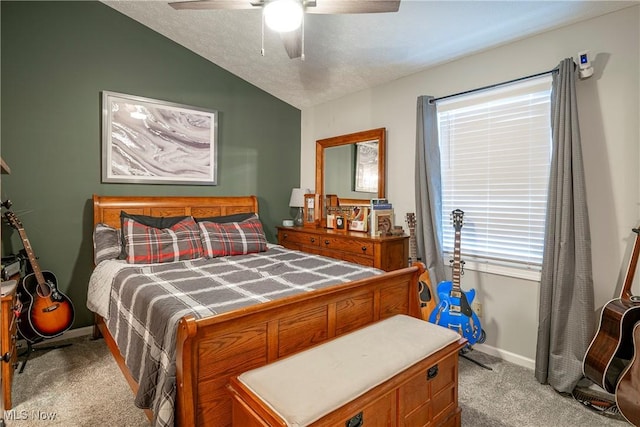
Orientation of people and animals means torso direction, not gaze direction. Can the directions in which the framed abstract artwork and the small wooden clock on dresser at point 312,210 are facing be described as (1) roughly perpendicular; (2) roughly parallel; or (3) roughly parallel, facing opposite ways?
roughly perpendicular

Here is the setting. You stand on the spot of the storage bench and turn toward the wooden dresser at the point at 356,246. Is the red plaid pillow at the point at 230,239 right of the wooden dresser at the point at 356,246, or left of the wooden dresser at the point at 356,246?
left

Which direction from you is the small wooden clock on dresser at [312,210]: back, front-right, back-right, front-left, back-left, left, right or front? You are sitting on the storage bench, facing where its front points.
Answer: back-left

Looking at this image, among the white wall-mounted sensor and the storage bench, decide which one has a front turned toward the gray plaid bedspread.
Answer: the white wall-mounted sensor

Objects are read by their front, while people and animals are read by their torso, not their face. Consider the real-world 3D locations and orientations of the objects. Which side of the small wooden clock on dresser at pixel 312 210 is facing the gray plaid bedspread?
front

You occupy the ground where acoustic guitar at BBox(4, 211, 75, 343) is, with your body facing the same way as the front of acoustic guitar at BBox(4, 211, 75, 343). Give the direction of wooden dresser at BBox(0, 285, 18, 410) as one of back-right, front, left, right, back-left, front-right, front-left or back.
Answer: front-right

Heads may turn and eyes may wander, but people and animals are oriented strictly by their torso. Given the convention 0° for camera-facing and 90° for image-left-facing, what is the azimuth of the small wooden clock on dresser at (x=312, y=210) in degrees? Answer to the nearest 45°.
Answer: approximately 45°

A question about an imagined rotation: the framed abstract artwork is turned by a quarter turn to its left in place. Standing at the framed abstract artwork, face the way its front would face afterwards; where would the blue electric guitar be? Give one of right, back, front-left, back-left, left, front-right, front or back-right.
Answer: right

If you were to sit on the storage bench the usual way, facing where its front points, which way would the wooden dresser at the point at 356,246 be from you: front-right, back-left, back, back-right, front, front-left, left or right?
back-left

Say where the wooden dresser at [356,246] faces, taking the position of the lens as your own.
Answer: facing the viewer and to the left of the viewer

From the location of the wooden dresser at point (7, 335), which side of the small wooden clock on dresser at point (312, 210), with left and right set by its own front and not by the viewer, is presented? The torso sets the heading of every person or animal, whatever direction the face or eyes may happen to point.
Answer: front

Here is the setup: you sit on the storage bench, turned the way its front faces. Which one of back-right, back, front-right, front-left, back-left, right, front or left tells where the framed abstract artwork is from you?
back

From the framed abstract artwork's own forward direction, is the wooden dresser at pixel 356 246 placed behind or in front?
in front

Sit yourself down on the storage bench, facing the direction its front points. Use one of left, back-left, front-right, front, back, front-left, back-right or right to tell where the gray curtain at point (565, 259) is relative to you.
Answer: left

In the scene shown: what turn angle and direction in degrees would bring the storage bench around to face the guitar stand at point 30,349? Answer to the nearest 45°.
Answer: approximately 135° to its right

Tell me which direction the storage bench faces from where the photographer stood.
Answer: facing the viewer and to the right of the viewer

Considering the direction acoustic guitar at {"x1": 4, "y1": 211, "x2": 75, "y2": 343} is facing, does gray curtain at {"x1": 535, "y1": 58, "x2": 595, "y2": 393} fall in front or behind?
in front
